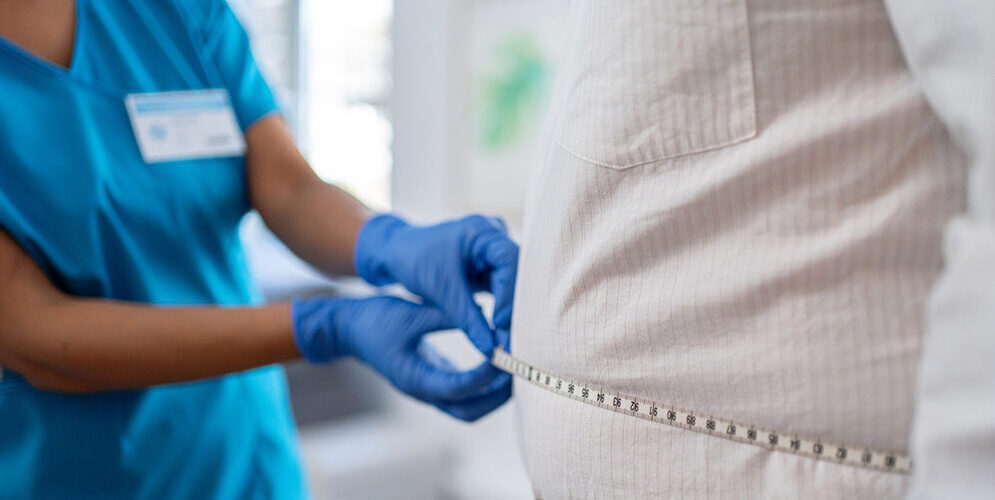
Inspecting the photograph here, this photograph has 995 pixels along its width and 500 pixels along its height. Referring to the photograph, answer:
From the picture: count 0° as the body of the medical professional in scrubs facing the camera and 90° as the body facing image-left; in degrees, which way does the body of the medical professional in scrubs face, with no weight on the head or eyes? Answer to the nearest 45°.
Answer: approximately 315°
